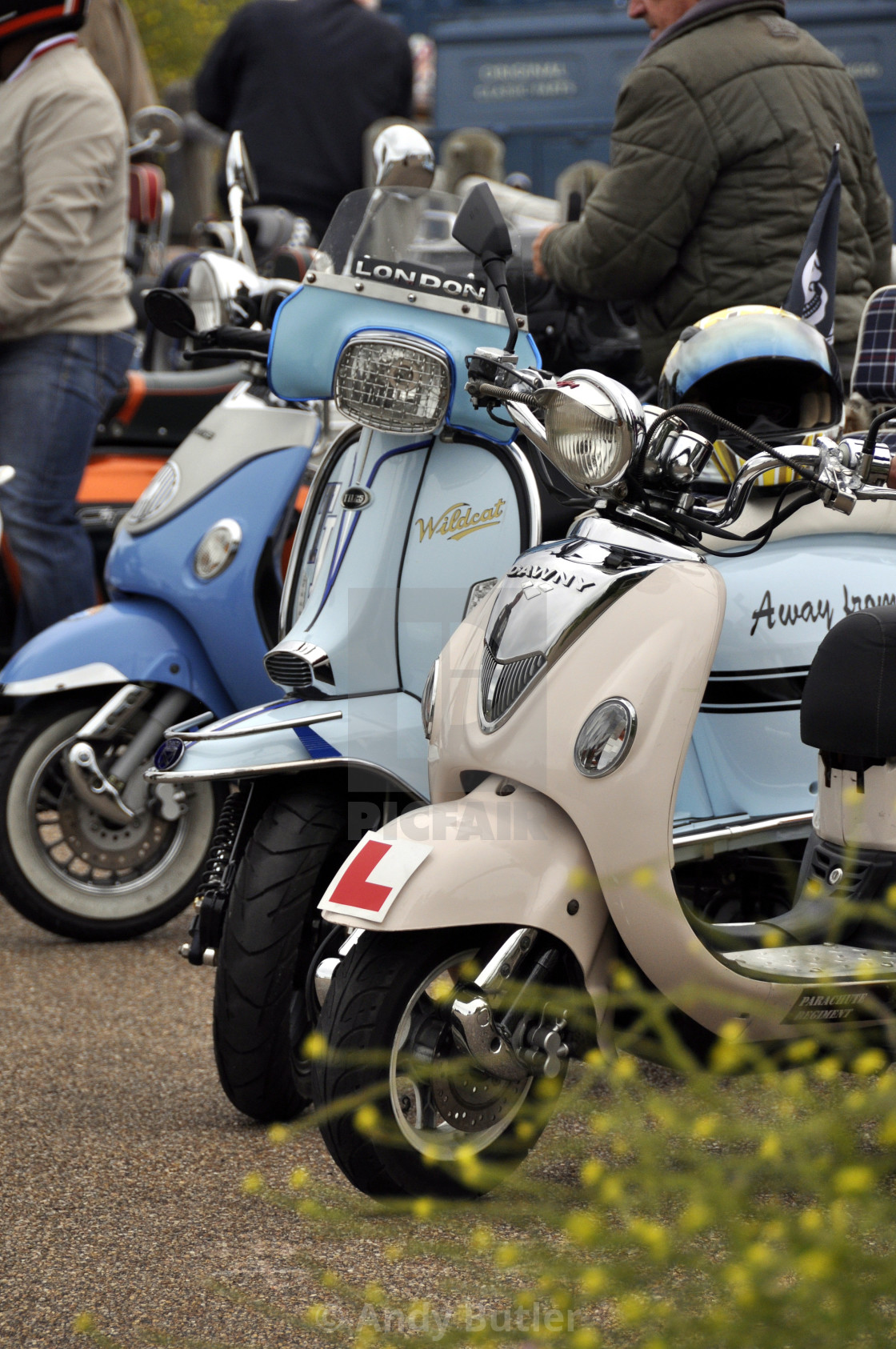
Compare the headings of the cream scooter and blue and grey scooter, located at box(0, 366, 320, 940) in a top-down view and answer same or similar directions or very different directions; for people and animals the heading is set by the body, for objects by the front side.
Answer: same or similar directions

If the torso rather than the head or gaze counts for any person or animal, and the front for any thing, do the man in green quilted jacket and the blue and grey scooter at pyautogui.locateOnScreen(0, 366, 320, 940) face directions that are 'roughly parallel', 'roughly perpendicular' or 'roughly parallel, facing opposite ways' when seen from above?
roughly perpendicular

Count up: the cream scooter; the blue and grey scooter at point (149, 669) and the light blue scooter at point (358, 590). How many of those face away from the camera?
0

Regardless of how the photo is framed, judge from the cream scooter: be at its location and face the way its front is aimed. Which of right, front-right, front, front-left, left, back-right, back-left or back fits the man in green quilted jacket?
back-right

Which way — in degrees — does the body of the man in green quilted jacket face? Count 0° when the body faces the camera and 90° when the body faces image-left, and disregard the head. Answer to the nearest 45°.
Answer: approximately 135°

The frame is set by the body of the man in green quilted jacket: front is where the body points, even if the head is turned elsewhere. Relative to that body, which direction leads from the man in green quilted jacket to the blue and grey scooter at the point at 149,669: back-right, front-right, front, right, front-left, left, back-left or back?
left

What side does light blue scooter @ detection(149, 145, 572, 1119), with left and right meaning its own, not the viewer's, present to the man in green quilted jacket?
back

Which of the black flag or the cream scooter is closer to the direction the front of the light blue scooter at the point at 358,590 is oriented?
the cream scooter

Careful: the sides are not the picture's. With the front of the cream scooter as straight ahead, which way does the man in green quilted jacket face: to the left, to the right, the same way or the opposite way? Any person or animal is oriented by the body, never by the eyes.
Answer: to the right

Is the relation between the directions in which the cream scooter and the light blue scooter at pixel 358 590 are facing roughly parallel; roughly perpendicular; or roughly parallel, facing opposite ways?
roughly parallel

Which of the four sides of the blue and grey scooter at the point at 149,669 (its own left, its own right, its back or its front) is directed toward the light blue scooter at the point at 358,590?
left
